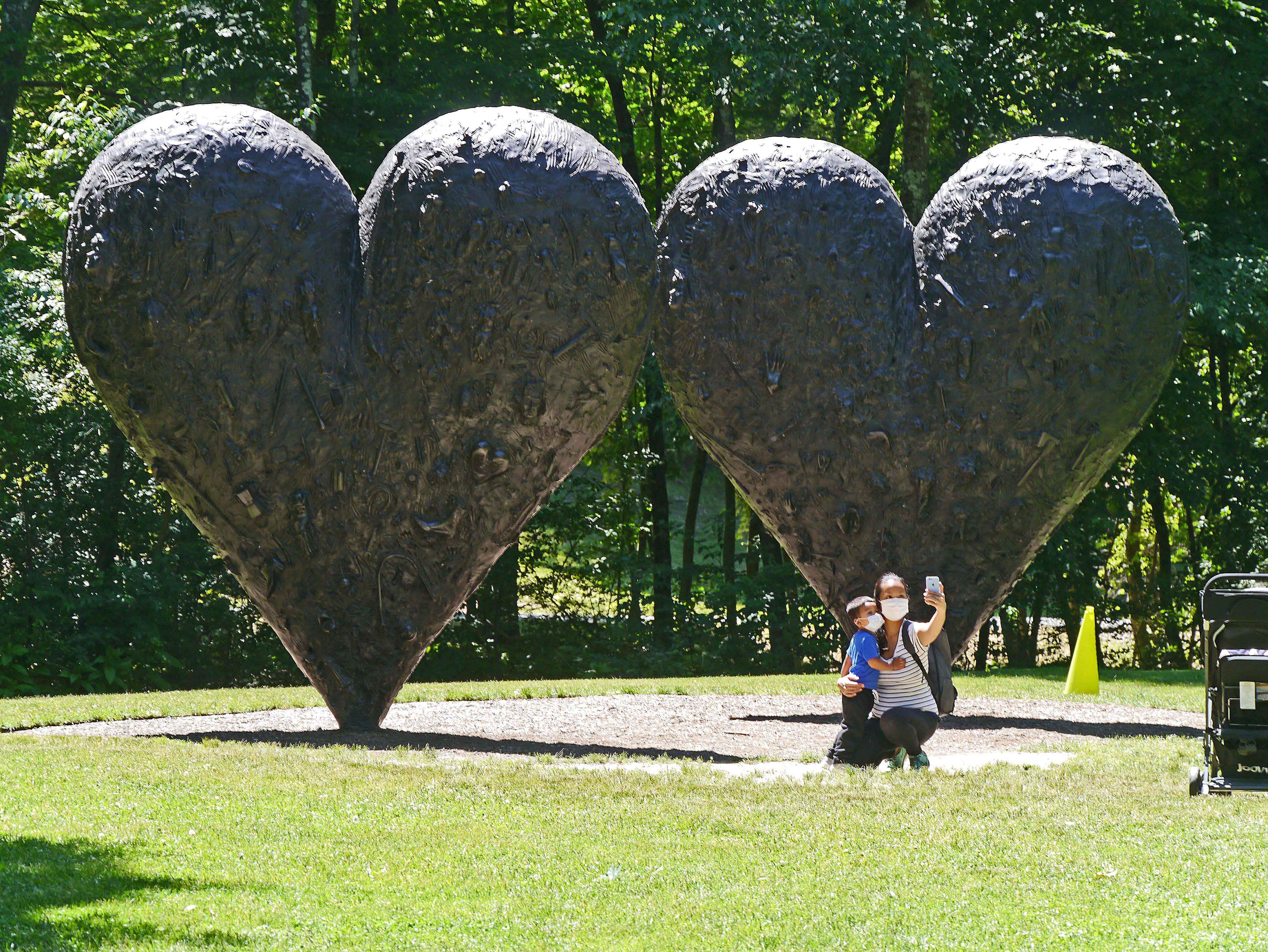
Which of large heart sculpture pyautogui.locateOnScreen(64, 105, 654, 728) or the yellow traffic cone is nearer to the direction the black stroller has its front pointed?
the yellow traffic cone

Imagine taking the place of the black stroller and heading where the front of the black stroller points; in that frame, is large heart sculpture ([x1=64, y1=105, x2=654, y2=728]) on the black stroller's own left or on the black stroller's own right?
on the black stroller's own left

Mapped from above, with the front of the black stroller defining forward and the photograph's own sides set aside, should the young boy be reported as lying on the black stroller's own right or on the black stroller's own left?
on the black stroller's own left
